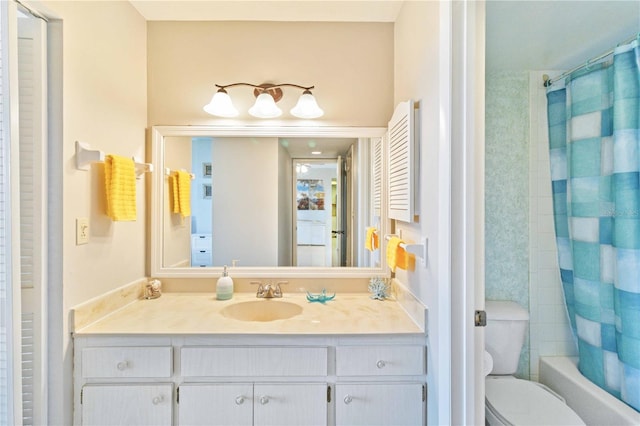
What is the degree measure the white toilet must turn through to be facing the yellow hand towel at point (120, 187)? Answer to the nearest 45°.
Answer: approximately 90° to its right

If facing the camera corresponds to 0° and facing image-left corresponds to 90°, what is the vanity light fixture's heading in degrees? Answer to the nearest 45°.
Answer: approximately 0°

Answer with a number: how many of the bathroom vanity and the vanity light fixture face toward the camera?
2

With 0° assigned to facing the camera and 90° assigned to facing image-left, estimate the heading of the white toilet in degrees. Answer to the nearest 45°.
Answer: approximately 315°

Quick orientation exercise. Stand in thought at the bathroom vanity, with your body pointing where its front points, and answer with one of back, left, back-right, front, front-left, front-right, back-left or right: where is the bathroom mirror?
back

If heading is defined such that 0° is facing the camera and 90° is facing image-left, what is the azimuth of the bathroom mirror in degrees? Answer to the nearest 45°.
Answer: approximately 0°

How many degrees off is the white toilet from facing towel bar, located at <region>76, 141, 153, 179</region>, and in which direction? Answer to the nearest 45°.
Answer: approximately 90° to its right
